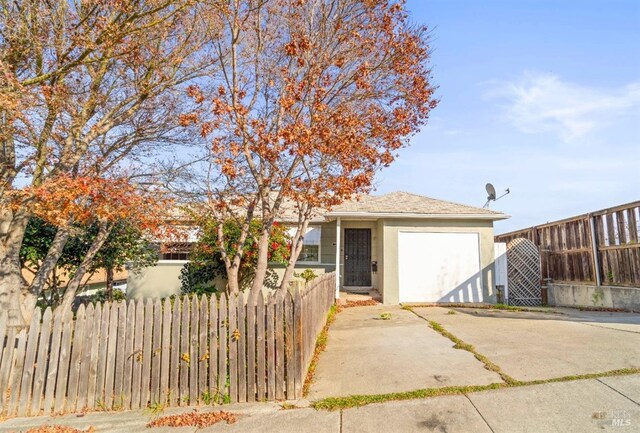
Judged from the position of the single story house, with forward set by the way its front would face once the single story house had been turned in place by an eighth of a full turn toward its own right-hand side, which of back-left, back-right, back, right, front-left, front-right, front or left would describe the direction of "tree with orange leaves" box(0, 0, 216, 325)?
front

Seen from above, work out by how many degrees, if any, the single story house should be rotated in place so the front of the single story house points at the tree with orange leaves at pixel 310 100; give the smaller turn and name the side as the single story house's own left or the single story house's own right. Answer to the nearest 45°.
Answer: approximately 45° to the single story house's own right

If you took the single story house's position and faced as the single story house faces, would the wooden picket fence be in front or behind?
in front

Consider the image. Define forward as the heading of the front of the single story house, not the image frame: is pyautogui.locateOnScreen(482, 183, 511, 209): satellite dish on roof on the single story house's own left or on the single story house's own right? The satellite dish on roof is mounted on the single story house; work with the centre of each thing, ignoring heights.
on the single story house's own left

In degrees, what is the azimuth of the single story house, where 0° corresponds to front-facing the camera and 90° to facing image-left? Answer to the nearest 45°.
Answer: approximately 0°

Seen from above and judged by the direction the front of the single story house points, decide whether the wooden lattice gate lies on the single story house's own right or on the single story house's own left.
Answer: on the single story house's own left

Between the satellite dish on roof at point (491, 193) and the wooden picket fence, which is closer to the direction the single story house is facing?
the wooden picket fence

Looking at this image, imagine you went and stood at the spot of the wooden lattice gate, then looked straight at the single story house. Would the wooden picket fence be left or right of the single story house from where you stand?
left

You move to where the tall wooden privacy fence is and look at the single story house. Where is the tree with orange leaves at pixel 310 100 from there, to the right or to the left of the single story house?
left

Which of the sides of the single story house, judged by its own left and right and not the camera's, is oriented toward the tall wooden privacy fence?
left
